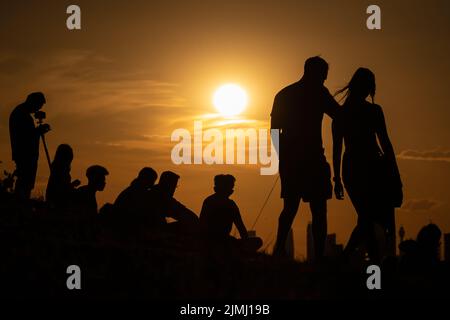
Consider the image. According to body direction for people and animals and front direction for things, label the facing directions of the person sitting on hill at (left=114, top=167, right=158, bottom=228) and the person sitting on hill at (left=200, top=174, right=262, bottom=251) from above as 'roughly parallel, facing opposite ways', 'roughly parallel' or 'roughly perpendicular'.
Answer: roughly parallel

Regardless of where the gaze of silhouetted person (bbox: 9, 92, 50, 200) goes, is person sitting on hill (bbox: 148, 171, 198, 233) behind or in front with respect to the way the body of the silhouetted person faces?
in front

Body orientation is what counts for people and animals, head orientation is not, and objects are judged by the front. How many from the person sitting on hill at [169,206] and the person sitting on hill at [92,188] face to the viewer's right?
2

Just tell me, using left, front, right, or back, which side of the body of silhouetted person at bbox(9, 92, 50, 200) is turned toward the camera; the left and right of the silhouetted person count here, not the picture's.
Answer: right

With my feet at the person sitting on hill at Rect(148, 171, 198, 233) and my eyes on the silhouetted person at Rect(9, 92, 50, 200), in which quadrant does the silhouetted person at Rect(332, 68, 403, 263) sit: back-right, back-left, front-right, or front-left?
back-left

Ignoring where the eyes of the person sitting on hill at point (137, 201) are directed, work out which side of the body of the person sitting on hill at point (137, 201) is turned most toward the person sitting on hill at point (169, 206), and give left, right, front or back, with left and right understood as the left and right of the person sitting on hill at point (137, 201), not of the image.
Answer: front

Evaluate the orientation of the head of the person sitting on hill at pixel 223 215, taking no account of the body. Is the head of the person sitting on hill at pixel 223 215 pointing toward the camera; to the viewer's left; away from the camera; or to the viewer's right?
to the viewer's right

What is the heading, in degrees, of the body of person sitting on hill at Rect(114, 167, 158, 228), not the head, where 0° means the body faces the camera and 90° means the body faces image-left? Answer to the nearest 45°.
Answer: approximately 225°

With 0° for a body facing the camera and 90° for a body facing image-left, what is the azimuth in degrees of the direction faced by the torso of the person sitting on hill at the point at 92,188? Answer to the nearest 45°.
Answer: approximately 270°

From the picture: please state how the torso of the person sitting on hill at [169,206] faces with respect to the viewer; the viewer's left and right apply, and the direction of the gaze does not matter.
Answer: facing to the right of the viewer

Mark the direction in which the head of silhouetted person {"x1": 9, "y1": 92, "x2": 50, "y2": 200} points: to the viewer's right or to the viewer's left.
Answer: to the viewer's right

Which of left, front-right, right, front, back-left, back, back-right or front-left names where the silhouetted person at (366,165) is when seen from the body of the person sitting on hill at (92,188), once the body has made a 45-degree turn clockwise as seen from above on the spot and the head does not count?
front
